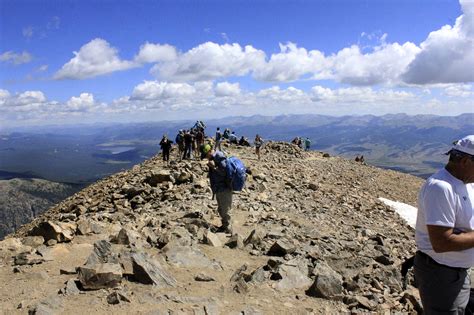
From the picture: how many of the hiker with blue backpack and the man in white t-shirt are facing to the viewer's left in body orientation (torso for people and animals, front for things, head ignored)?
1

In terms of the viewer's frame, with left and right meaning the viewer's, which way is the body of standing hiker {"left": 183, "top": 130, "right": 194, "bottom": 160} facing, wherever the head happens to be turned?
facing away from the viewer

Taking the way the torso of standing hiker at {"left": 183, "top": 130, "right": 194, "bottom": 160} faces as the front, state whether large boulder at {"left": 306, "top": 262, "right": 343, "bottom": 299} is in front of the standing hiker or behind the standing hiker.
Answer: behind
